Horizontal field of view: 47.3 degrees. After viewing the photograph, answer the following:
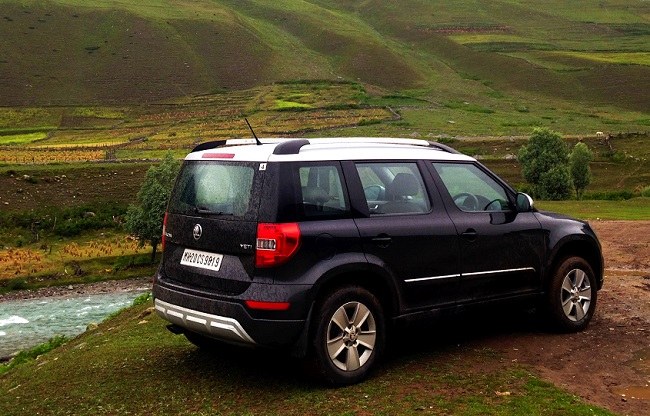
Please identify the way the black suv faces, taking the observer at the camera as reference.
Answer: facing away from the viewer and to the right of the viewer
